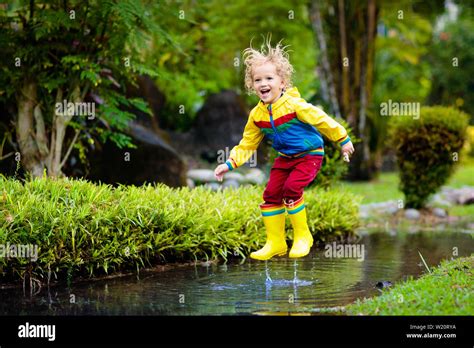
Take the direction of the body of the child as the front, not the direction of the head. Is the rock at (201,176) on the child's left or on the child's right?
on the child's right

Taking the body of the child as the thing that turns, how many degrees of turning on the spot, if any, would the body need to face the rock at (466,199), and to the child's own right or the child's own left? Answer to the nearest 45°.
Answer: approximately 180°

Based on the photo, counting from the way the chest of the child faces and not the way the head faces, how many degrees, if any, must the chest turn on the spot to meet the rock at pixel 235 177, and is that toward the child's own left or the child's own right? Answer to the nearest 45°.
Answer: approximately 135° to the child's own right

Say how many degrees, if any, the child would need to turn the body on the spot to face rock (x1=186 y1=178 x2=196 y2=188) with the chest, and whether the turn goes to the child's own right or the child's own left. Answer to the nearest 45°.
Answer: approximately 135° to the child's own right

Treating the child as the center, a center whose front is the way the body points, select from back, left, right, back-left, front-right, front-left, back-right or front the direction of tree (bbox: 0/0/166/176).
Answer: right

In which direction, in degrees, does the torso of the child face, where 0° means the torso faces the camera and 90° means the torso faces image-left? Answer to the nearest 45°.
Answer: approximately 45°

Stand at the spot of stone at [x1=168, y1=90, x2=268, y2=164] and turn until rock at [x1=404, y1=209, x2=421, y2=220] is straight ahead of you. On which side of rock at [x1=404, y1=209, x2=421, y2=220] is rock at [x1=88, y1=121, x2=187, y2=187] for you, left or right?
right

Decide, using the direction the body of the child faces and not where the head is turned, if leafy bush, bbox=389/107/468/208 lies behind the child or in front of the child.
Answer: behind

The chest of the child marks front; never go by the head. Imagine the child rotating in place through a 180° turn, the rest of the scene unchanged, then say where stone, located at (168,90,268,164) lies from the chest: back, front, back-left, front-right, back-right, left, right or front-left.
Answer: front-left
